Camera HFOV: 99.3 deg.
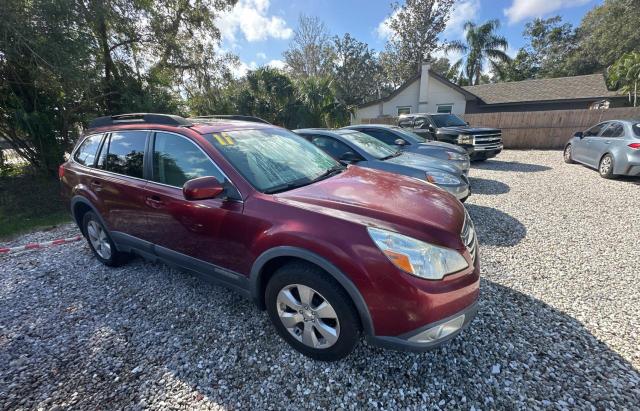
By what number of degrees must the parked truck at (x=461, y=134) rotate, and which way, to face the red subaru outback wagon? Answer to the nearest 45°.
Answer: approximately 45° to its right

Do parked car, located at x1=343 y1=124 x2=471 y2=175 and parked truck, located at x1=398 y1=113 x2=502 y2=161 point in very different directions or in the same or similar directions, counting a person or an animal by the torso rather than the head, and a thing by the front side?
same or similar directions

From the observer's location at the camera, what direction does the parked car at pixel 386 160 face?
facing the viewer and to the right of the viewer

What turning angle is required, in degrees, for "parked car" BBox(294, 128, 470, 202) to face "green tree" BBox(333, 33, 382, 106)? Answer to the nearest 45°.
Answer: approximately 135° to its left

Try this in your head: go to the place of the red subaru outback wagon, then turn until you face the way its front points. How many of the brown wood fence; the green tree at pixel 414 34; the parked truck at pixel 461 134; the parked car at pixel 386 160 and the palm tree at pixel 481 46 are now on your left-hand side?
5

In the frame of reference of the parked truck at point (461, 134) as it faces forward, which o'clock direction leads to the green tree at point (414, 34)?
The green tree is roughly at 7 o'clock from the parked truck.

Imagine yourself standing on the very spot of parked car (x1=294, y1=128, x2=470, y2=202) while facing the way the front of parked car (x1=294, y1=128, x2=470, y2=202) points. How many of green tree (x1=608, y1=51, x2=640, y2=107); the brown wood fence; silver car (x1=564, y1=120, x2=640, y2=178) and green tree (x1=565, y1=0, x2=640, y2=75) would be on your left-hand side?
4

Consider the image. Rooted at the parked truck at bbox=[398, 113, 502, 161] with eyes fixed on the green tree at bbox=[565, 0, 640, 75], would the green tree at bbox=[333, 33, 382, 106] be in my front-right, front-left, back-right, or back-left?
front-left

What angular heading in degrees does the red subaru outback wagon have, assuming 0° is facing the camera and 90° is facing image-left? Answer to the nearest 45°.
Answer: approximately 315°

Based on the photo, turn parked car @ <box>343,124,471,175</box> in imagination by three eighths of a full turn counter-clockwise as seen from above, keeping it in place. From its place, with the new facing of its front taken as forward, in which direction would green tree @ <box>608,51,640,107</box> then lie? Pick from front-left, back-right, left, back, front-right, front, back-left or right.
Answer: front-right

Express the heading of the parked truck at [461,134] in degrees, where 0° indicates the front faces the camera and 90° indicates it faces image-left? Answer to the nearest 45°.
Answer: approximately 315°

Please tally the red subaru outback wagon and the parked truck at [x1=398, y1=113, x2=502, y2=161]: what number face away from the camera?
0
